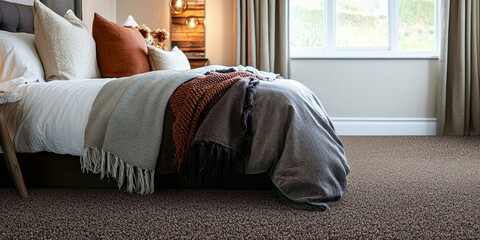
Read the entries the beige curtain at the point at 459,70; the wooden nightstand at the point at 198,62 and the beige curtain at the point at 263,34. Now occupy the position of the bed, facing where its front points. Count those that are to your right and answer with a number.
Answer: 0

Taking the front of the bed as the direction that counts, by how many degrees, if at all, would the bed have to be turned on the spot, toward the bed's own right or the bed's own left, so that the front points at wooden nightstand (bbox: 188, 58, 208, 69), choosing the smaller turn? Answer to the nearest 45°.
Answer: approximately 90° to the bed's own left

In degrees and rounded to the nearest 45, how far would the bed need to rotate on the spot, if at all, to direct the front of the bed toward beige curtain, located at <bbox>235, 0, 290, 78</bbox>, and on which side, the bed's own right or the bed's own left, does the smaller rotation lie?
approximately 90° to the bed's own left

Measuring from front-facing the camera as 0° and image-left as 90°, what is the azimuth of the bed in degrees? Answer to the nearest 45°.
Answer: approximately 270°

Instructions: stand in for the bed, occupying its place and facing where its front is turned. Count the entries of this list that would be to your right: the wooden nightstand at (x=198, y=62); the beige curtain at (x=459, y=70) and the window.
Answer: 0
